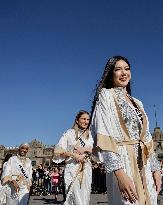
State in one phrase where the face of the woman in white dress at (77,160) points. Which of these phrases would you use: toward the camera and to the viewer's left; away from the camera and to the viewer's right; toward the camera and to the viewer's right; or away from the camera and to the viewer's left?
toward the camera and to the viewer's right

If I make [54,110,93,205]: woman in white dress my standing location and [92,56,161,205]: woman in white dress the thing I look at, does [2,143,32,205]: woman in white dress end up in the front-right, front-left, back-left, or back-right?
back-right

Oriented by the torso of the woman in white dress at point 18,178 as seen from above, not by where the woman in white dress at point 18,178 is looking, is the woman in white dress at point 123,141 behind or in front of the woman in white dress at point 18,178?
in front

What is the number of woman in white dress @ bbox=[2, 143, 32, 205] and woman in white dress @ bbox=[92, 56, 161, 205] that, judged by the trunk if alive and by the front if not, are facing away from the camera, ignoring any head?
0

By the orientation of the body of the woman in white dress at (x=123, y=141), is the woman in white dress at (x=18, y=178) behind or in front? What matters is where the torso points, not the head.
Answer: behind

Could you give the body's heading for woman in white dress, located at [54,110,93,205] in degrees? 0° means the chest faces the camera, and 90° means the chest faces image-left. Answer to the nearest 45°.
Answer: approximately 315°

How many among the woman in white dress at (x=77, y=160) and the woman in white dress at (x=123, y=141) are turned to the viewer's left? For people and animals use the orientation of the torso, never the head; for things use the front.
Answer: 0

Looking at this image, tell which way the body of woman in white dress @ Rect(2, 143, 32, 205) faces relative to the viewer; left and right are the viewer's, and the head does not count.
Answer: facing the viewer and to the right of the viewer
